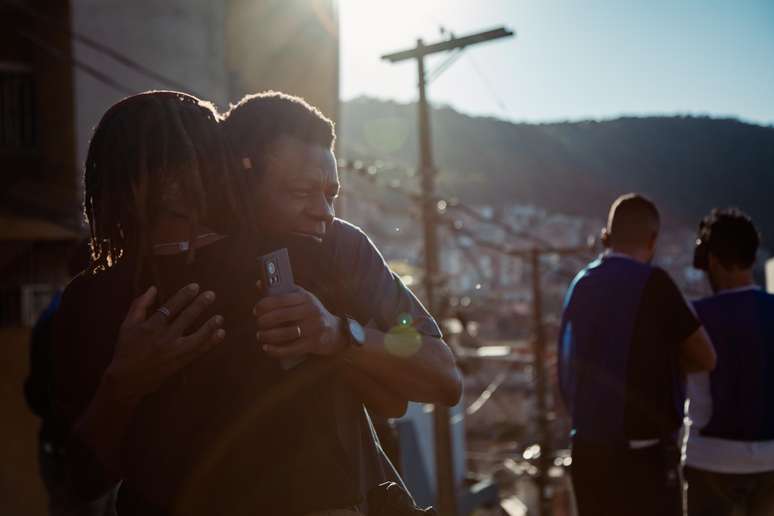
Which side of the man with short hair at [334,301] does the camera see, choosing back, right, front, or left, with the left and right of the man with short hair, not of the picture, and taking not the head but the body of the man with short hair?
front

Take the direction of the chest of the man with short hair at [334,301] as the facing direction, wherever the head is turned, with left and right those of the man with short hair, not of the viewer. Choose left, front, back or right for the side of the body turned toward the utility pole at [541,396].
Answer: back

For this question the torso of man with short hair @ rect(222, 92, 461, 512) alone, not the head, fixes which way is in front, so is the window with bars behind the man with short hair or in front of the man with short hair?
behind

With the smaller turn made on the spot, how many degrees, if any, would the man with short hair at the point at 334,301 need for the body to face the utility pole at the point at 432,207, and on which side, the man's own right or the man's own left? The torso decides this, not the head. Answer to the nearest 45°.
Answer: approximately 180°

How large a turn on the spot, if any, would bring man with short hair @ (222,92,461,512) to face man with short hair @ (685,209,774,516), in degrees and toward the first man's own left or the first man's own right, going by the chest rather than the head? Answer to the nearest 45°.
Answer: approximately 135° to the first man's own left

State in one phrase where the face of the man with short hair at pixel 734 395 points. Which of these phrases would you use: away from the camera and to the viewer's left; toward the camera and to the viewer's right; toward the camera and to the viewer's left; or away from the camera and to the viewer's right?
away from the camera and to the viewer's left

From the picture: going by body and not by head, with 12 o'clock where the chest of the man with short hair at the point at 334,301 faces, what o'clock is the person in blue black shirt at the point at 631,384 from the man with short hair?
The person in blue black shirt is roughly at 7 o'clock from the man with short hair.
